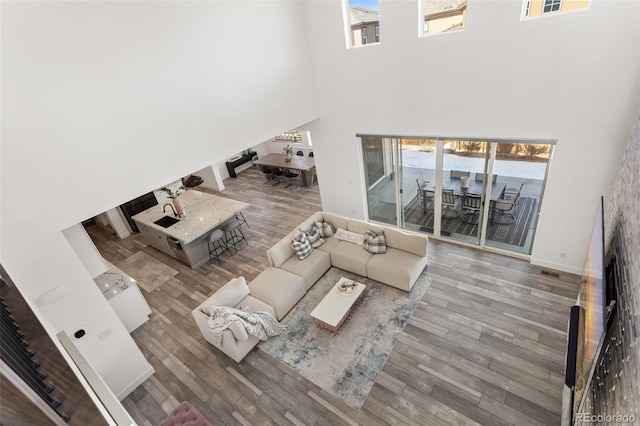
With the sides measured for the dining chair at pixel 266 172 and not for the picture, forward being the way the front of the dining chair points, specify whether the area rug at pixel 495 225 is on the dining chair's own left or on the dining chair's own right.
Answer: on the dining chair's own right

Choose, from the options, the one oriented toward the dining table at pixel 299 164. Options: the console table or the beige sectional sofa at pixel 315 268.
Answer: the console table

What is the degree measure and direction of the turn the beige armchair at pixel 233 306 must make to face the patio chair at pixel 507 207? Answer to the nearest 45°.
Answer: approximately 45° to its left

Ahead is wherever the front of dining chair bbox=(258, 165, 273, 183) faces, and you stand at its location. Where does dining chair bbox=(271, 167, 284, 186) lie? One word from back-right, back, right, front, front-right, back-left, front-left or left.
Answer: right

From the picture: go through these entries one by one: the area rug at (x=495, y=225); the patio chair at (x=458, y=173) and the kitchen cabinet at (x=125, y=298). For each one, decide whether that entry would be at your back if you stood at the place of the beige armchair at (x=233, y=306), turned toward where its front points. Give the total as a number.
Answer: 1

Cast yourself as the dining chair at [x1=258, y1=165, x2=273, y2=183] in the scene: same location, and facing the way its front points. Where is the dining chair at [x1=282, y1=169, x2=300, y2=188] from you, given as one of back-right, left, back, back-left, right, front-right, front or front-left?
right

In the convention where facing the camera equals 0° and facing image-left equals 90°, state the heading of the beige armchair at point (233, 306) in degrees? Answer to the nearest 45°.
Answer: approximately 315°

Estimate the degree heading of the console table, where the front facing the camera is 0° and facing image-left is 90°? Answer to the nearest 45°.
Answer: approximately 315°

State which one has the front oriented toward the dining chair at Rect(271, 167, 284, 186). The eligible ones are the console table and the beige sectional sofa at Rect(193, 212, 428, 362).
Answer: the console table

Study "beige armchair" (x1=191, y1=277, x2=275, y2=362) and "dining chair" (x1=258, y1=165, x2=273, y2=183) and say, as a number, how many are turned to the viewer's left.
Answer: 0

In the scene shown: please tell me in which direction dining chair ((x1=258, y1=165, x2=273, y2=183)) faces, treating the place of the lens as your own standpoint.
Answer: facing away from the viewer and to the right of the viewer

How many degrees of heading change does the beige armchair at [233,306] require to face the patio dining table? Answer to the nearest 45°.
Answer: approximately 45° to its left

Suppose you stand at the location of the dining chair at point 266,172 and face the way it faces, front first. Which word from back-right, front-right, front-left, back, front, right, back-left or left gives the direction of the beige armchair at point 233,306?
back-right

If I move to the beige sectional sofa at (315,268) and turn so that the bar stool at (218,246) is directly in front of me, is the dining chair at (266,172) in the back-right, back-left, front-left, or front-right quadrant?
front-right
